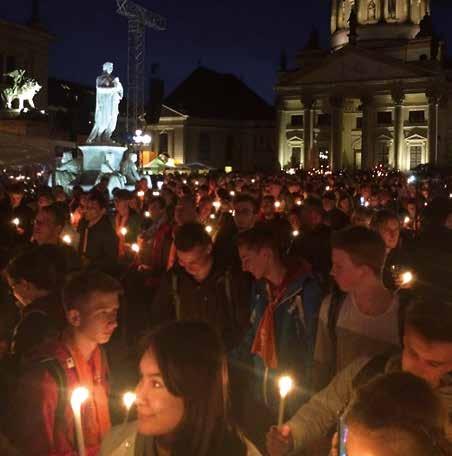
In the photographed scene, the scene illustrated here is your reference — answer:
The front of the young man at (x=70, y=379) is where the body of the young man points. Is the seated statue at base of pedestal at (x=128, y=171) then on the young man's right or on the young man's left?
on the young man's left

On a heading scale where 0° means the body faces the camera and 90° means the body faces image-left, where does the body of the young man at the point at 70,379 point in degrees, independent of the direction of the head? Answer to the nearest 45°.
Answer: approximately 315°

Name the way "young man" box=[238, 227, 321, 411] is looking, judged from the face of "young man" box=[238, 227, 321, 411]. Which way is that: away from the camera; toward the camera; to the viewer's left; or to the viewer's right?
to the viewer's left

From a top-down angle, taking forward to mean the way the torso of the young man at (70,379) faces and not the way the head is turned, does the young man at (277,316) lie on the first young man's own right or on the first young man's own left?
on the first young man's own left

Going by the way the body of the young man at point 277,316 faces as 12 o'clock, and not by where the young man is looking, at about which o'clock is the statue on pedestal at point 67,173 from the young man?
The statue on pedestal is roughly at 4 o'clock from the young man.

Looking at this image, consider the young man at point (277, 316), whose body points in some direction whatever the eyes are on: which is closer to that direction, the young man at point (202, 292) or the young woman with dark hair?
the young woman with dark hair

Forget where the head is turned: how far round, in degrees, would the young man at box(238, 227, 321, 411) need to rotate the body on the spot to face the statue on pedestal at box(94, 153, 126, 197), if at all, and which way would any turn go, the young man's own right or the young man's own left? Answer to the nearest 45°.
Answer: approximately 135° to the young man's own right
